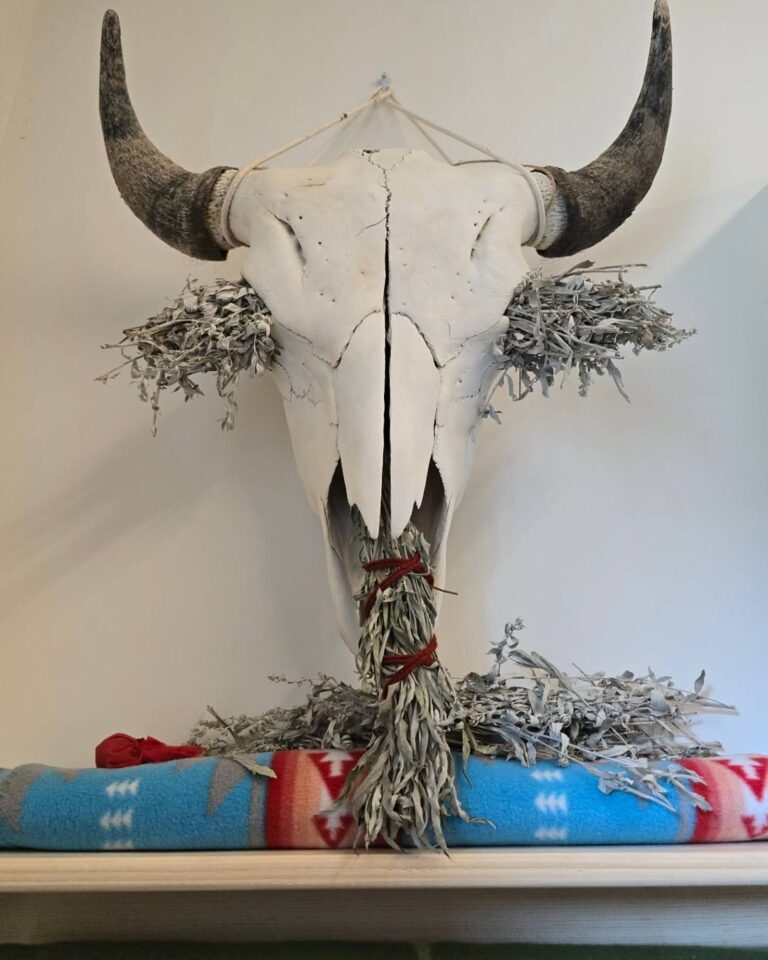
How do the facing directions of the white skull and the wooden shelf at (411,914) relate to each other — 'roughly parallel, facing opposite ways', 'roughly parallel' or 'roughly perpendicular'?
roughly parallel

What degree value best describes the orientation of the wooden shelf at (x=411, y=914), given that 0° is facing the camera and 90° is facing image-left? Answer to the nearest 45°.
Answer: approximately 0°

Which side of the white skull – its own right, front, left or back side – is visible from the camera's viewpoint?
front

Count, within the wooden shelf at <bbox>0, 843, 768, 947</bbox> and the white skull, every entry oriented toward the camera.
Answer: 2
